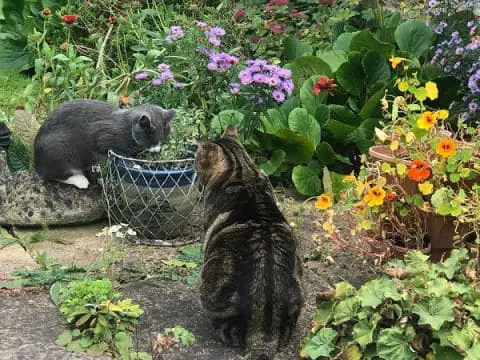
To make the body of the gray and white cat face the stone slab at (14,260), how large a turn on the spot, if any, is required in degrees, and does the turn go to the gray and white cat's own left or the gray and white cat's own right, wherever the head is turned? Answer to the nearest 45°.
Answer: approximately 135° to the gray and white cat's own right

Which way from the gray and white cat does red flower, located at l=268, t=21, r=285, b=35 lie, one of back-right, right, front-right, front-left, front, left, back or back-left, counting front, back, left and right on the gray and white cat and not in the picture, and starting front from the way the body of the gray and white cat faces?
front-left

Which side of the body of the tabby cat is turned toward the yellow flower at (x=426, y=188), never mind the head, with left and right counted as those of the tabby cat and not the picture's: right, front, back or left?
right

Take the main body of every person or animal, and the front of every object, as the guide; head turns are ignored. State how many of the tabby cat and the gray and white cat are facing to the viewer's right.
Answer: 1

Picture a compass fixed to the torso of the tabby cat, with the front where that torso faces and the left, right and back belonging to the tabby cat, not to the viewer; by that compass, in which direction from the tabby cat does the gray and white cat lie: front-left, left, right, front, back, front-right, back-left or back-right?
front-left

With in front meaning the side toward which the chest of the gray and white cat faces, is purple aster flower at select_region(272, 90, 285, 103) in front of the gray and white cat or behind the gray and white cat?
in front

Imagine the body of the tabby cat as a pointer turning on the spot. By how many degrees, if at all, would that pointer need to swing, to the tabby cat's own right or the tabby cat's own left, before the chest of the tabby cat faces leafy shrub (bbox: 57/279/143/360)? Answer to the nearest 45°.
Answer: approximately 90° to the tabby cat's own left

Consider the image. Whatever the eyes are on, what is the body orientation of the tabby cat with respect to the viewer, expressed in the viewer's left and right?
facing away from the viewer

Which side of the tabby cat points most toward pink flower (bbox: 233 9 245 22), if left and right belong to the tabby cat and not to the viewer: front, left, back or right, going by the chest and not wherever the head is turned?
front

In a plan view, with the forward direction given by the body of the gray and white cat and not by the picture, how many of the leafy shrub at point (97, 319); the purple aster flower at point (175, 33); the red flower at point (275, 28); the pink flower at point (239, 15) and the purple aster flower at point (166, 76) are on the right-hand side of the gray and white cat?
1

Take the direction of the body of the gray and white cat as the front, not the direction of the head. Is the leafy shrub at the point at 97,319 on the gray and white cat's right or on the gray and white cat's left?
on the gray and white cat's right

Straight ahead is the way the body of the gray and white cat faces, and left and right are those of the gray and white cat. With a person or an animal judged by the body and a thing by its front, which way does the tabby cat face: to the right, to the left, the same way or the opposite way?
to the left

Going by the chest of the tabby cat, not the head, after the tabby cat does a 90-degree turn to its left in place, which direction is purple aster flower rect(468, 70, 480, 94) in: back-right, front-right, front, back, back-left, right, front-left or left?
back-right

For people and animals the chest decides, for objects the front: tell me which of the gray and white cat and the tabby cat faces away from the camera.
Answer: the tabby cat

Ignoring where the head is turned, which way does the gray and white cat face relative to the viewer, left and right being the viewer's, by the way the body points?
facing to the right of the viewer

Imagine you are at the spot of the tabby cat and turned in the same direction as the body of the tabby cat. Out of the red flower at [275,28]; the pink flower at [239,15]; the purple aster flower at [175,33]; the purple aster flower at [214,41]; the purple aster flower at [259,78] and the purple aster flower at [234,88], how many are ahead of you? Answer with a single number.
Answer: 6

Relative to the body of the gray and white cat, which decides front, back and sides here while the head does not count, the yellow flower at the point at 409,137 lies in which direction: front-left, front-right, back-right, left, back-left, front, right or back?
front-right

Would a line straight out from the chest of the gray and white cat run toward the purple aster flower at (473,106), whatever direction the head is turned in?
yes
